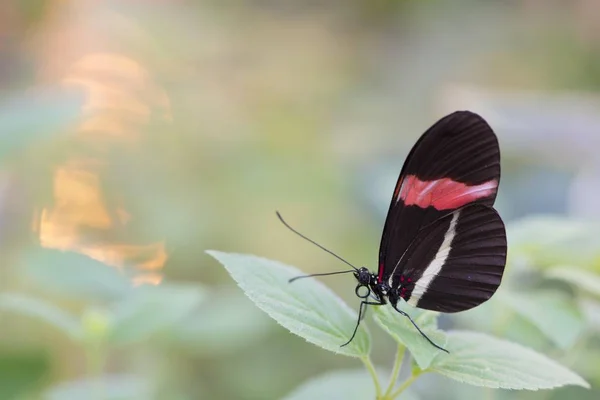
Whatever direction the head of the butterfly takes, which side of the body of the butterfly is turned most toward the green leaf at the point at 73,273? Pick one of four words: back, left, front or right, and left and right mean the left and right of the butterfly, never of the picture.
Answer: front

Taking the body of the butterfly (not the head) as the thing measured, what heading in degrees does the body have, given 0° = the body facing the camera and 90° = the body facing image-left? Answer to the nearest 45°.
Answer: approximately 90°

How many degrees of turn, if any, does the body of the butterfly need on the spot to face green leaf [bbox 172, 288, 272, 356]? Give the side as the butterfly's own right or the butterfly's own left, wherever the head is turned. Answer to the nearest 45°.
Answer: approximately 45° to the butterfly's own right

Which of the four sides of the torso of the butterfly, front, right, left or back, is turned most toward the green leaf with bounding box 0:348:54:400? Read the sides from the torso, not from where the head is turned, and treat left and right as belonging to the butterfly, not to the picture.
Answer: front
